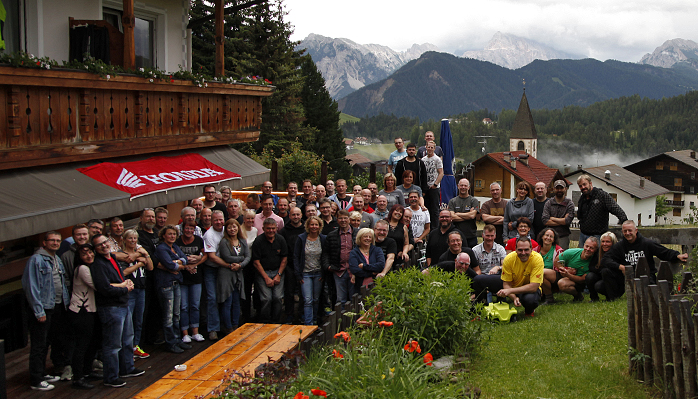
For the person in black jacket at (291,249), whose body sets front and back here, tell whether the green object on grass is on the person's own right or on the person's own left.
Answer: on the person's own left

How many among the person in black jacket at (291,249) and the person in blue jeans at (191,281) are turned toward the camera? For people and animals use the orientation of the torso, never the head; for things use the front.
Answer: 2

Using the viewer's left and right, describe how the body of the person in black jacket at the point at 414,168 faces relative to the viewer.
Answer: facing the viewer

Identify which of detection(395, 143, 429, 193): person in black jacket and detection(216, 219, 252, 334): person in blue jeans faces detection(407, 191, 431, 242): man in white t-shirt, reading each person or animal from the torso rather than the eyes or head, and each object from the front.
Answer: the person in black jacket

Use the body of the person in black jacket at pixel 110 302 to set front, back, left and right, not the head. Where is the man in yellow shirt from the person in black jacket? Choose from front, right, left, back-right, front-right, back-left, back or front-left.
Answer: front-left

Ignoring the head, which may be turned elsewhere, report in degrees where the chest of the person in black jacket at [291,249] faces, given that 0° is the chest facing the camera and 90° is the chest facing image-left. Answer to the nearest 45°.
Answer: approximately 0°

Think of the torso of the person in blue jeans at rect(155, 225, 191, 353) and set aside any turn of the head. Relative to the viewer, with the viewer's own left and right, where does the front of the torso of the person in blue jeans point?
facing the viewer and to the right of the viewer

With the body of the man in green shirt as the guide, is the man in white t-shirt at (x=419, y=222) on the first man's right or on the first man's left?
on the first man's right

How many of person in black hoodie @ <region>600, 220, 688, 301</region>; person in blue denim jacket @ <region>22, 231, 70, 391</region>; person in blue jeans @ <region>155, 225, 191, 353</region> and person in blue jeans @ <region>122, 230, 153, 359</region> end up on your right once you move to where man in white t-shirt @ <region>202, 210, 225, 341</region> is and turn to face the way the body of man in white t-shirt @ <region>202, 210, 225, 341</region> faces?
3

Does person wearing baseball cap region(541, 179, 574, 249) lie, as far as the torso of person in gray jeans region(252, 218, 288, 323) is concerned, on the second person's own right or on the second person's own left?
on the second person's own left

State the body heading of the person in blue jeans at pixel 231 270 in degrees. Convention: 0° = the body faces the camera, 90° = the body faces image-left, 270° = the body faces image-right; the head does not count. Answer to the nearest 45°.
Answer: approximately 0°

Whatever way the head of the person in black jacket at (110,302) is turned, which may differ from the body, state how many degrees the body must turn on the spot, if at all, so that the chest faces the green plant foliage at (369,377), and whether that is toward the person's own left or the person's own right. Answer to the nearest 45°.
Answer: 0° — they already face it

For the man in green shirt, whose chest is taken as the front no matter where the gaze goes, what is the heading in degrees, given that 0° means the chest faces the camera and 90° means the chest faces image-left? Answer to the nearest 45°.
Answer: approximately 45°

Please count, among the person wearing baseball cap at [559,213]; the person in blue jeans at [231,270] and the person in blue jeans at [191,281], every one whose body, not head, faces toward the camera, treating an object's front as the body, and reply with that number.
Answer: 3

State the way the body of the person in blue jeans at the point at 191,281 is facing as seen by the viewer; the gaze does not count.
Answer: toward the camera

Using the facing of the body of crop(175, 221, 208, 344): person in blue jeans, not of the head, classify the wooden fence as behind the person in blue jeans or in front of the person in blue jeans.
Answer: in front

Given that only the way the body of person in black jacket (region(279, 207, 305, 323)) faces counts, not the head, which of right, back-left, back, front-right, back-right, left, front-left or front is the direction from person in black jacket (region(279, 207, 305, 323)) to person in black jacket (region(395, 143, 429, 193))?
back-left
